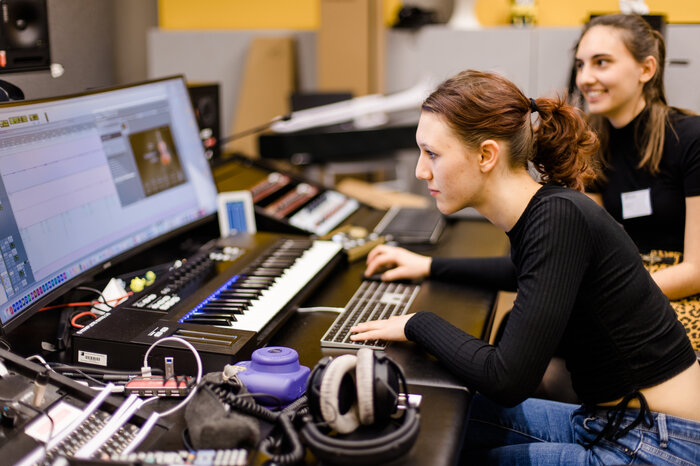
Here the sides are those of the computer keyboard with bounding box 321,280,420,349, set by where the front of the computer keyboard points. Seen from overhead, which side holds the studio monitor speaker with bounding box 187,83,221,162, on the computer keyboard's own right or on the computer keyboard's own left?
on the computer keyboard's own left

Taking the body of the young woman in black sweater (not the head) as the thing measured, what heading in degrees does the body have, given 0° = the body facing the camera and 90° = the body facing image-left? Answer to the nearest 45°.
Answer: approximately 90°

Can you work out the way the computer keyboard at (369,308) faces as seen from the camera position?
facing to the right of the viewer

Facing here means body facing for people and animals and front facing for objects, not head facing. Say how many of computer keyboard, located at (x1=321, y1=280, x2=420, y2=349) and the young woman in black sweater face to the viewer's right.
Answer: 1

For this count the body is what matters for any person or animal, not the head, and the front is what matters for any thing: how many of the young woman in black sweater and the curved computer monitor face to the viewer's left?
1

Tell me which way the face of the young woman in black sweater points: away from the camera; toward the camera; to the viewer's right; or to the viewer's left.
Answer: to the viewer's left

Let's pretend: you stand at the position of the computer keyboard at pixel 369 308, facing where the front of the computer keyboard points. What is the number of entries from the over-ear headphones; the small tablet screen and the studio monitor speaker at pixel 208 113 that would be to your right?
1

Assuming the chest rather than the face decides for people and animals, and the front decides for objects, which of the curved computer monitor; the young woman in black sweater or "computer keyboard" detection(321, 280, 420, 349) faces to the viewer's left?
the young woman in black sweater

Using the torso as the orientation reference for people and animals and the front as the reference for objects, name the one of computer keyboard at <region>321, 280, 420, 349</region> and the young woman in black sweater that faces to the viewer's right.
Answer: the computer keyboard

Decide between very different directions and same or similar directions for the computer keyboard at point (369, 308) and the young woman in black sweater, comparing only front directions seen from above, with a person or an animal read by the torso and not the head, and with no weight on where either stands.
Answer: very different directions

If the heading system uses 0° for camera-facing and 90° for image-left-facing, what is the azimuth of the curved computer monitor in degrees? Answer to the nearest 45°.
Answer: approximately 315°
